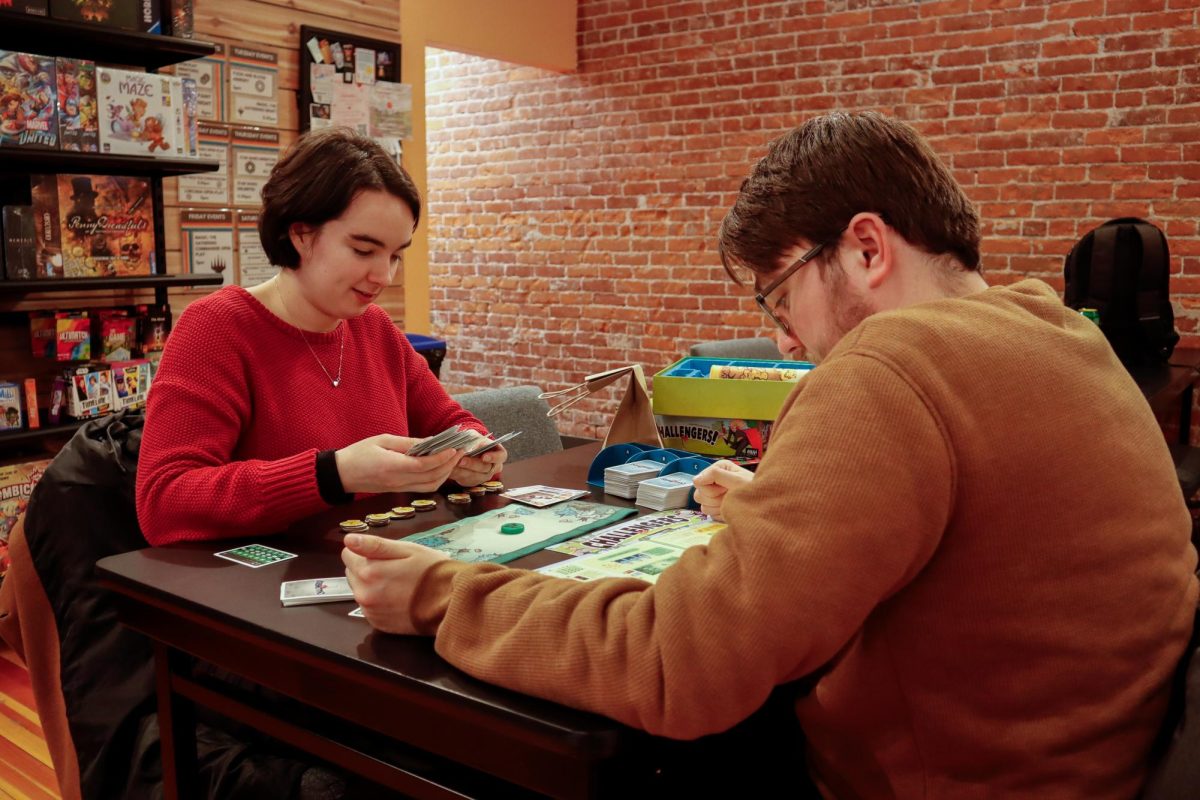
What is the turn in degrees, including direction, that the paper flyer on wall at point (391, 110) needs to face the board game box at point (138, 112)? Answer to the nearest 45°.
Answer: approximately 45° to its right

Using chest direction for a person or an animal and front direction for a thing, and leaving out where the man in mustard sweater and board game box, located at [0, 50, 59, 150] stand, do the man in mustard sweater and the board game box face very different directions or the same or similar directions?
very different directions

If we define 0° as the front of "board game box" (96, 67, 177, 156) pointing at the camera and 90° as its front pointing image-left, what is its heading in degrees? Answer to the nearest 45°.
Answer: approximately 0°
